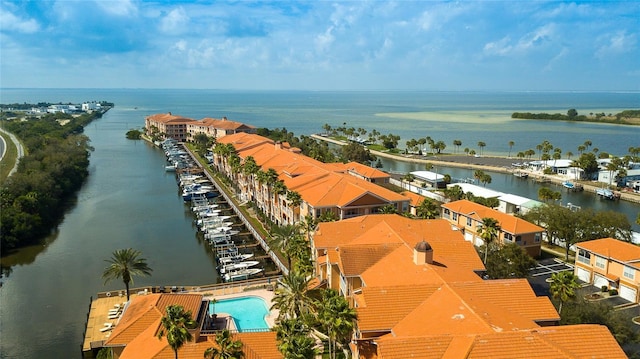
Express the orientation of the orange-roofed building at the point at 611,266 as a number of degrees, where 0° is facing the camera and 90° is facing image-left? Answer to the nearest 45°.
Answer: approximately 45°

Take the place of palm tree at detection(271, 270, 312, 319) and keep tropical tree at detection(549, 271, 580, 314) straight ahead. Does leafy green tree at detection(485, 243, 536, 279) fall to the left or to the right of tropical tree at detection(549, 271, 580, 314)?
left

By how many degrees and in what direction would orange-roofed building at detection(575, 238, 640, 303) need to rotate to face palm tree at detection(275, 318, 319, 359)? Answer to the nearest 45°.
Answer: approximately 45° to its left

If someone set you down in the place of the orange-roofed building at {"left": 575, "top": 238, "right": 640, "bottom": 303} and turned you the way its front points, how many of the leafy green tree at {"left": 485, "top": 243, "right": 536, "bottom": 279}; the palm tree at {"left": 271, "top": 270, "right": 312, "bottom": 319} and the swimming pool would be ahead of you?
3

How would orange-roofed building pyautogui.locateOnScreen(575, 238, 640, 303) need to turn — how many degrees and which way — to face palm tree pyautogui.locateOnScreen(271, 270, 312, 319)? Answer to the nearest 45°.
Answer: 0° — it already faces it

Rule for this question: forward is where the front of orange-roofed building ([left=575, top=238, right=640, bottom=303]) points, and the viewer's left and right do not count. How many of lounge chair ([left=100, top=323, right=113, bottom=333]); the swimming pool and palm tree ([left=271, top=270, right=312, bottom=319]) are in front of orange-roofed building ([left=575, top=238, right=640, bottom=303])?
3
